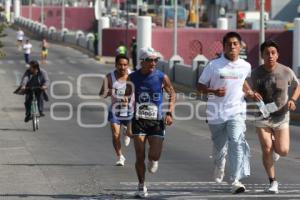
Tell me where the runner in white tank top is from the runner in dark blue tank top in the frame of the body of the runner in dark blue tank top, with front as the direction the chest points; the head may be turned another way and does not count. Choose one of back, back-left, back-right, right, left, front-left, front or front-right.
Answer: back

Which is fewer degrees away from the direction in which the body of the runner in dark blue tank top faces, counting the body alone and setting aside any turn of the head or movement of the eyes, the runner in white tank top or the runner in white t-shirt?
the runner in white t-shirt

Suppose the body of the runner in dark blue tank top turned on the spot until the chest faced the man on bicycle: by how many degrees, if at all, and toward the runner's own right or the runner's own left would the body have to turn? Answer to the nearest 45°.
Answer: approximately 180°

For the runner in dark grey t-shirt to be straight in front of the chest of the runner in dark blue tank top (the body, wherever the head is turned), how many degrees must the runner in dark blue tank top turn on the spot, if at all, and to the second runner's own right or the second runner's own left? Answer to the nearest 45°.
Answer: approximately 90° to the second runner's own left

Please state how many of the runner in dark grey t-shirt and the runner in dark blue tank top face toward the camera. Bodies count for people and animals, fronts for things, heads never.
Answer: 2

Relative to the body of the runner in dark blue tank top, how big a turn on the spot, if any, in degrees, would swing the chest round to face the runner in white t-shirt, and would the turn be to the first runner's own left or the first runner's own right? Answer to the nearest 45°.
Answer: approximately 90° to the first runner's own left

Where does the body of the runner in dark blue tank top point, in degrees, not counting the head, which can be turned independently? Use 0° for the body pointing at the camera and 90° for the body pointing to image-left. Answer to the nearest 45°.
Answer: approximately 0°

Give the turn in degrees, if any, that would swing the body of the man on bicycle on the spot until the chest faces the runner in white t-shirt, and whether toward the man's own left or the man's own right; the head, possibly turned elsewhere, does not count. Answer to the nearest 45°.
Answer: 0° — they already face them
